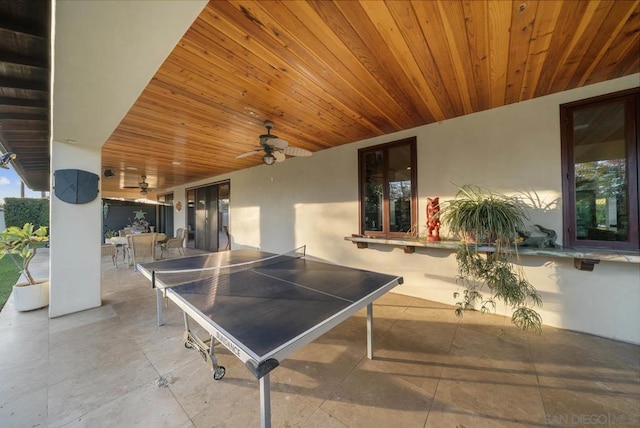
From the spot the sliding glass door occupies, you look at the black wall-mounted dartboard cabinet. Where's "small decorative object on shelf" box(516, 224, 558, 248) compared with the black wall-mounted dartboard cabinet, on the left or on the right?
left

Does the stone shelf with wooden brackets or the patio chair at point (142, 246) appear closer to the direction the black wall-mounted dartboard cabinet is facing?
the stone shelf with wooden brackets

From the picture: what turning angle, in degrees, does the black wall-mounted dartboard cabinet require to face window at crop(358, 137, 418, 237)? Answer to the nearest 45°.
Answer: approximately 45° to its left

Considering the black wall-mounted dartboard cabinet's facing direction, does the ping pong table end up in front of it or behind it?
in front

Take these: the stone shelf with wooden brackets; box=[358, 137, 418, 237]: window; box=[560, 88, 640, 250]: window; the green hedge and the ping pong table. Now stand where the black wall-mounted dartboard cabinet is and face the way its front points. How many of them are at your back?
1

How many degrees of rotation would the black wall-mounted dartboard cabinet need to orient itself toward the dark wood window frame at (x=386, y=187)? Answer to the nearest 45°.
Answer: approximately 45° to its left

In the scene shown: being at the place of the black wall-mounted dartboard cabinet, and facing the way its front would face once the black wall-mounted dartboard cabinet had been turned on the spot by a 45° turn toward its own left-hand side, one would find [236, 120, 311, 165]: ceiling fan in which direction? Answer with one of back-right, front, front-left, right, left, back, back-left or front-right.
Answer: front

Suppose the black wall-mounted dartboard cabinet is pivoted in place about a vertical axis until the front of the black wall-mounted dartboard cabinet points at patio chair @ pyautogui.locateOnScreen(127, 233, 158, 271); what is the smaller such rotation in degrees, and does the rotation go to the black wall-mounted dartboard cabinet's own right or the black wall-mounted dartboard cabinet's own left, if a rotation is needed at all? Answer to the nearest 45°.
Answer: approximately 135° to the black wall-mounted dartboard cabinet's own left

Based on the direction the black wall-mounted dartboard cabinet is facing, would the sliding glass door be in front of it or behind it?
behind

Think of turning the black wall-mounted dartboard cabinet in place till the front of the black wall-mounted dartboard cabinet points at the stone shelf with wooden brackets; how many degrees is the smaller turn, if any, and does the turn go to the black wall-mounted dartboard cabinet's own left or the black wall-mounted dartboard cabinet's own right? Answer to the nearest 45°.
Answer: approximately 45° to the black wall-mounted dartboard cabinet's own left

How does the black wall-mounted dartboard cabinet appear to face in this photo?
toward the camera

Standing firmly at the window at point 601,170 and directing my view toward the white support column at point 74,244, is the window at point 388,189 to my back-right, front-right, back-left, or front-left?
front-right

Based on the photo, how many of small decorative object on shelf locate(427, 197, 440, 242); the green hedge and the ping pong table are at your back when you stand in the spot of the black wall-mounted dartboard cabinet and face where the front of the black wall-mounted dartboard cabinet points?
1

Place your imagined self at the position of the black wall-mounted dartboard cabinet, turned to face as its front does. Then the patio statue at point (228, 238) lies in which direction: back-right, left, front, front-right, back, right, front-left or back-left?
back-left

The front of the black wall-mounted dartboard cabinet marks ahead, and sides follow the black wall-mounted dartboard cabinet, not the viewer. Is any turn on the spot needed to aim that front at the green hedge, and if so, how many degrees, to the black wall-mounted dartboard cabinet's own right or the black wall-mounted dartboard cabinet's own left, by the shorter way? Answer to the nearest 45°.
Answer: approximately 180°
